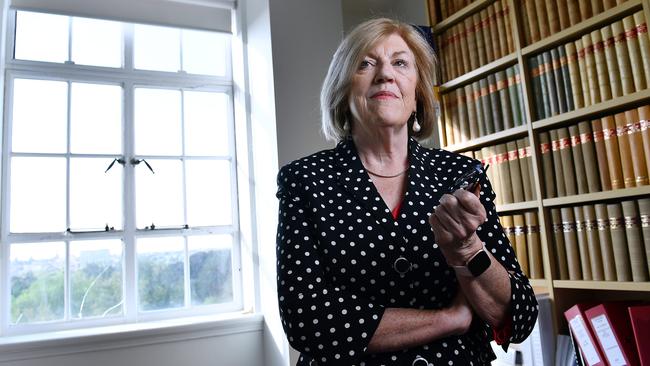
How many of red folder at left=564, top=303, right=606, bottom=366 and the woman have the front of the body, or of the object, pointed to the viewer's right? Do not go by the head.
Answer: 0

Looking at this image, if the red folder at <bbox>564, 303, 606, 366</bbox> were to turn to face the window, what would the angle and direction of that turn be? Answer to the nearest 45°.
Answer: approximately 45° to its right

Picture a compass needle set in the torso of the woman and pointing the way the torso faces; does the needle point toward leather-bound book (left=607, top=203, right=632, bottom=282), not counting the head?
no

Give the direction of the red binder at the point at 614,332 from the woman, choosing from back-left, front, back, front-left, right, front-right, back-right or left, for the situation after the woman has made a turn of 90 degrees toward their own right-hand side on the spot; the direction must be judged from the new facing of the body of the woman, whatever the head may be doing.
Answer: back-right

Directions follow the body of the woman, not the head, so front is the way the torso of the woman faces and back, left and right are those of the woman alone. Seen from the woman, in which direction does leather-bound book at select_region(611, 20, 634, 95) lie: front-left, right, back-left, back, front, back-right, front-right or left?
back-left

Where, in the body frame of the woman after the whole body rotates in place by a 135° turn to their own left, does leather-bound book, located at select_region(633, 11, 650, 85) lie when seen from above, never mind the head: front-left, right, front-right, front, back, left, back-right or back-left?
front

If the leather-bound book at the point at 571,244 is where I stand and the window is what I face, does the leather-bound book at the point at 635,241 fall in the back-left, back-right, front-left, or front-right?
back-left

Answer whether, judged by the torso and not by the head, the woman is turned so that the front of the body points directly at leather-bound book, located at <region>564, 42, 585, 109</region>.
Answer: no

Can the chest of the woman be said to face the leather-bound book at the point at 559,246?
no

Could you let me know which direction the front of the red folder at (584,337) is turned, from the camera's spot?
facing the viewer and to the left of the viewer

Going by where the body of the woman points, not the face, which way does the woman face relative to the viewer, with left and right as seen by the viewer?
facing the viewer

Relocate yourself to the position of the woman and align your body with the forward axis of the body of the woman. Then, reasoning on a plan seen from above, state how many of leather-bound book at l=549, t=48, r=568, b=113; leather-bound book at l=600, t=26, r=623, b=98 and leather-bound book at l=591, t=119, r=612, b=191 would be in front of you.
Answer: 0
